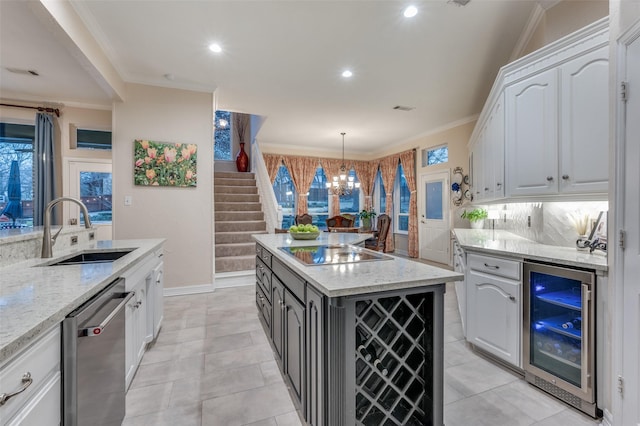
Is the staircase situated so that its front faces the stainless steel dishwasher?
yes

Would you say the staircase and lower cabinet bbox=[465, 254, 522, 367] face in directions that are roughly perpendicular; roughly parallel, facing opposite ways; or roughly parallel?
roughly perpendicular

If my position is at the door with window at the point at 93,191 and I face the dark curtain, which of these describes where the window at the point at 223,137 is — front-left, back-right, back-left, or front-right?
back-right

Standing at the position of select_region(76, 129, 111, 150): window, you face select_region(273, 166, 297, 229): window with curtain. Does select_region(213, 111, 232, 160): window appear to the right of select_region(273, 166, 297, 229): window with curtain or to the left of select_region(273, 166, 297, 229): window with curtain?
left

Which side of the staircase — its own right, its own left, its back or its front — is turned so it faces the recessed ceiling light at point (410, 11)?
front

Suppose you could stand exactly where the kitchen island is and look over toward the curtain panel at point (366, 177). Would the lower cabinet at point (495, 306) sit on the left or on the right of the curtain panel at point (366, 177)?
right

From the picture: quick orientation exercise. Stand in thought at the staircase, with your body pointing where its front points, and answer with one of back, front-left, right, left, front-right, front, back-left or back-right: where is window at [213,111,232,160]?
back

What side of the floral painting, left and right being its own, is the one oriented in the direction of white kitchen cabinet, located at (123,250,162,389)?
front

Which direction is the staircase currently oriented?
toward the camera

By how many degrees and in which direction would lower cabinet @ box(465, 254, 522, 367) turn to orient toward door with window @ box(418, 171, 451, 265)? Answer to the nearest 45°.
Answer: approximately 135° to its right

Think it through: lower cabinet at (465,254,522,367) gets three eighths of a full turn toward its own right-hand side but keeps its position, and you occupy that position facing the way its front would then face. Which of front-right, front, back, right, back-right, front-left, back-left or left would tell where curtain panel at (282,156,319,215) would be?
front-left

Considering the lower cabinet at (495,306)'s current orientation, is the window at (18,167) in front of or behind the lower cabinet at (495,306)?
in front

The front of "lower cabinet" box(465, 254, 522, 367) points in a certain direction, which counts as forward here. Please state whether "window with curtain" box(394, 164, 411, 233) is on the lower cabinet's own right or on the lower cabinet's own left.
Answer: on the lower cabinet's own right

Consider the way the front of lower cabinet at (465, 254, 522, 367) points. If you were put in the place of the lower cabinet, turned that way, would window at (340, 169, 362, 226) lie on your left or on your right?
on your right

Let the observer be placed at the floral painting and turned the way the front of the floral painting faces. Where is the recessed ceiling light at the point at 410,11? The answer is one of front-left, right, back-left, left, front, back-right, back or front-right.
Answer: front-left

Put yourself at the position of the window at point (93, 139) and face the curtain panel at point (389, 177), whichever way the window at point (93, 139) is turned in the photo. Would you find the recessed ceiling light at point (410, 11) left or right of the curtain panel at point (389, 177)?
right

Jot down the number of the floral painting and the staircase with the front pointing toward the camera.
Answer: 2

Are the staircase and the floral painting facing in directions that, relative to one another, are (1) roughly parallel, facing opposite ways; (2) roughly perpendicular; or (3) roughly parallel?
roughly parallel

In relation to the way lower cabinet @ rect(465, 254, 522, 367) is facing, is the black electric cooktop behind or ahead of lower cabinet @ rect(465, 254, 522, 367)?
ahead
